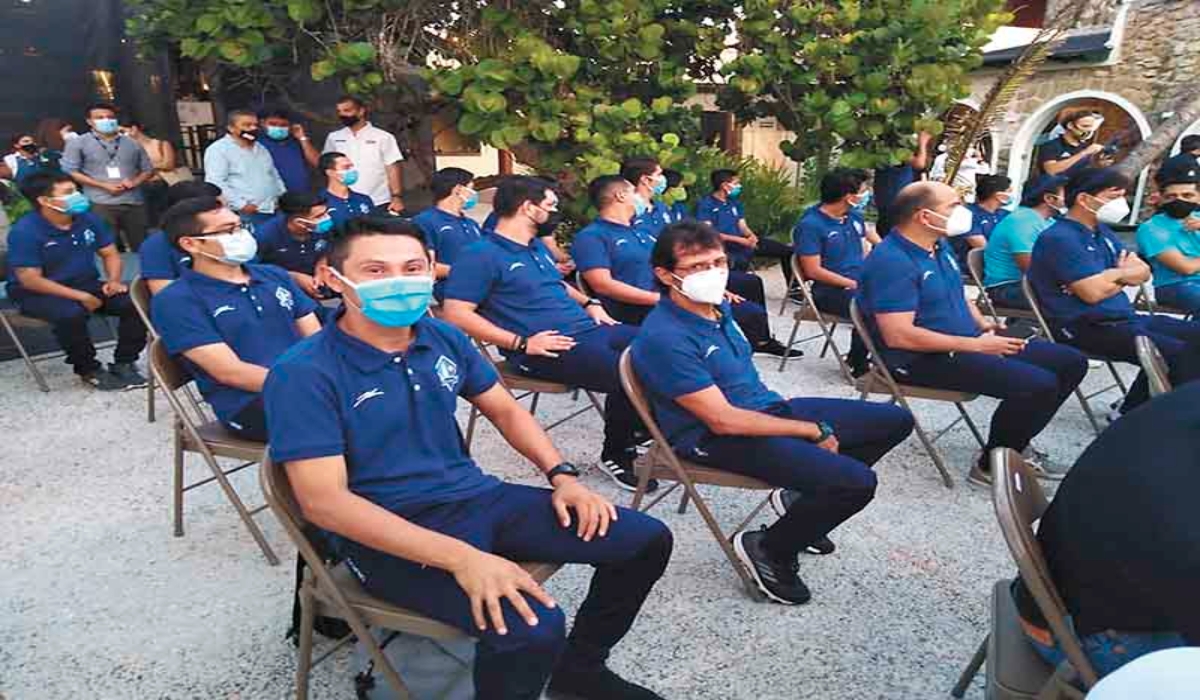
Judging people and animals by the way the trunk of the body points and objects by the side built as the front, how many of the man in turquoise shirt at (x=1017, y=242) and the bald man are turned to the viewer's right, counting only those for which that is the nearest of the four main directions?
2

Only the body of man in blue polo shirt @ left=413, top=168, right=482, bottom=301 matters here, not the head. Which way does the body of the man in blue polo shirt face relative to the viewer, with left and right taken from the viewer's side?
facing the viewer and to the right of the viewer

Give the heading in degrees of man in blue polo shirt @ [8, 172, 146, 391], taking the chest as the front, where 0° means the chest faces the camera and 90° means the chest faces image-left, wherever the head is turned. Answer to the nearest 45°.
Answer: approximately 315°

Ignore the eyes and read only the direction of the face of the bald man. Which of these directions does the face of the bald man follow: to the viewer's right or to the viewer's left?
to the viewer's right

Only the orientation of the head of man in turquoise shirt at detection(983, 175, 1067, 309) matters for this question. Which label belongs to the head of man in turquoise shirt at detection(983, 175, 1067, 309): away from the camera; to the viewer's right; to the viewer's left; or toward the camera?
to the viewer's right

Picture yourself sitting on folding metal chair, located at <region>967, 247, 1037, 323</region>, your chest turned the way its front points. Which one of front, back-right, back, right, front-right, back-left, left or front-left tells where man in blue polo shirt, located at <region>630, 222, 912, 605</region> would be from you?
right

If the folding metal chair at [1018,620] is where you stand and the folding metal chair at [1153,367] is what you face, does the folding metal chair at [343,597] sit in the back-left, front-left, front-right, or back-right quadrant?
back-left

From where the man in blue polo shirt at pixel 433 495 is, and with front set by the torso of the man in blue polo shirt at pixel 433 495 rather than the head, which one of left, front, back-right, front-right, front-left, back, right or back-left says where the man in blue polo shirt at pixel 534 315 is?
back-left

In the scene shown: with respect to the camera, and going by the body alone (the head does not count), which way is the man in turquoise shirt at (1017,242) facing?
to the viewer's right

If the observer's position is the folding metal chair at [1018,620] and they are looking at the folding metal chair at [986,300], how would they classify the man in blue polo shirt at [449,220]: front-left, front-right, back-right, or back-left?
front-left

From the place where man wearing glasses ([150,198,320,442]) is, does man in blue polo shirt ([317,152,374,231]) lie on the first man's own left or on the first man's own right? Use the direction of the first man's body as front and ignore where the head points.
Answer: on the first man's own left

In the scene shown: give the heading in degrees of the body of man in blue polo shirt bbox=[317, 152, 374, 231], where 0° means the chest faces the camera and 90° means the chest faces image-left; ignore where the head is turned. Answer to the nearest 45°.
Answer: approximately 315°

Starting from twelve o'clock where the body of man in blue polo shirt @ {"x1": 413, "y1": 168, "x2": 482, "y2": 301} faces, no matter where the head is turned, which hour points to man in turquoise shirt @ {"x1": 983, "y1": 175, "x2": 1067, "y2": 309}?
man in turquoise shirt @ {"x1": 983, "y1": 175, "x2": 1067, "y2": 309} is roughly at 11 o'clock from man in blue polo shirt @ {"x1": 413, "y1": 168, "x2": 482, "y2": 301}.

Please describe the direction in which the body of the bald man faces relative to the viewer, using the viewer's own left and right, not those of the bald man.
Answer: facing to the right of the viewer

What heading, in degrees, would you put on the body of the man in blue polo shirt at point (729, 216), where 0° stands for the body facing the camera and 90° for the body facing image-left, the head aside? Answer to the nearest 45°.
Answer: approximately 315°

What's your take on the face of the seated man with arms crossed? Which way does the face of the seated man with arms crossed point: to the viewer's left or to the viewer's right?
to the viewer's right
